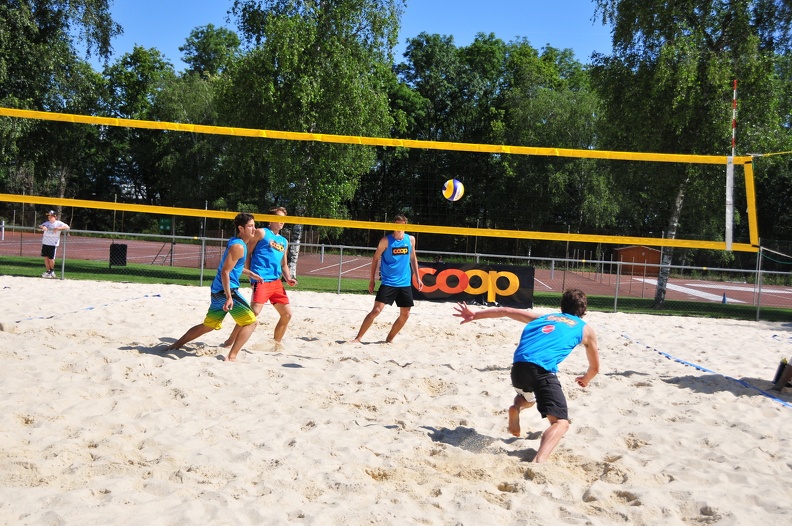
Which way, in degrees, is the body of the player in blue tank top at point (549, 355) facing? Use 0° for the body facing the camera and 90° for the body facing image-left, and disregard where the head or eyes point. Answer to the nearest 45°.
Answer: approximately 225°

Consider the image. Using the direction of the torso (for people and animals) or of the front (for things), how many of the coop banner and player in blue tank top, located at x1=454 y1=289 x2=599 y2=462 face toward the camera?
1

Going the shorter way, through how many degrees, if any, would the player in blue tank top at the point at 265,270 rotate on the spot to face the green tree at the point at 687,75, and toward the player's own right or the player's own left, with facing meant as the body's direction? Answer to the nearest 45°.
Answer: approximately 90° to the player's own left

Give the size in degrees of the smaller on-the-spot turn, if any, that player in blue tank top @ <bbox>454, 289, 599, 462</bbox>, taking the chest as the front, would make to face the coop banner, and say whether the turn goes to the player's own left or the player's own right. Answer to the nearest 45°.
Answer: approximately 45° to the player's own left

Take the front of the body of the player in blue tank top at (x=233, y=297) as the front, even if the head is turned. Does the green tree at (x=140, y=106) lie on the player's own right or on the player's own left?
on the player's own left

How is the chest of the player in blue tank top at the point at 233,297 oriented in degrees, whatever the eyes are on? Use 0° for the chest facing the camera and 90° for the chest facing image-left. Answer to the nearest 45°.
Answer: approximately 270°

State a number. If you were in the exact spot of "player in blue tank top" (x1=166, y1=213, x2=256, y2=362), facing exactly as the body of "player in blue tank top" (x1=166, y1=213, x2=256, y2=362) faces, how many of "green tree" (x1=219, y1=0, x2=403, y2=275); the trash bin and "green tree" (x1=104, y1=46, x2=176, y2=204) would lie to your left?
3

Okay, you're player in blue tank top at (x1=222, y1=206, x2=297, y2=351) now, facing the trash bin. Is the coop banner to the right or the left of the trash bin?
right

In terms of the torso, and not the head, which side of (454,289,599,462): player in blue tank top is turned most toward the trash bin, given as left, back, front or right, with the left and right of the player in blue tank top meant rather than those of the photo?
left

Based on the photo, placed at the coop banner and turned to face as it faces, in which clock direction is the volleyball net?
The volleyball net is roughly at 12 o'clock from the coop banner.

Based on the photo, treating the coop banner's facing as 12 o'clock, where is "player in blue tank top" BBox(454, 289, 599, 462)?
The player in blue tank top is roughly at 12 o'clock from the coop banner.

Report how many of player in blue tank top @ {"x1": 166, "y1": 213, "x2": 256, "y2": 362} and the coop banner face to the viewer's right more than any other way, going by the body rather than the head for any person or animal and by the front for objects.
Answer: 1

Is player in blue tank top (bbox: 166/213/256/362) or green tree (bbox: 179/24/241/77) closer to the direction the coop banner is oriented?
the player in blue tank top
